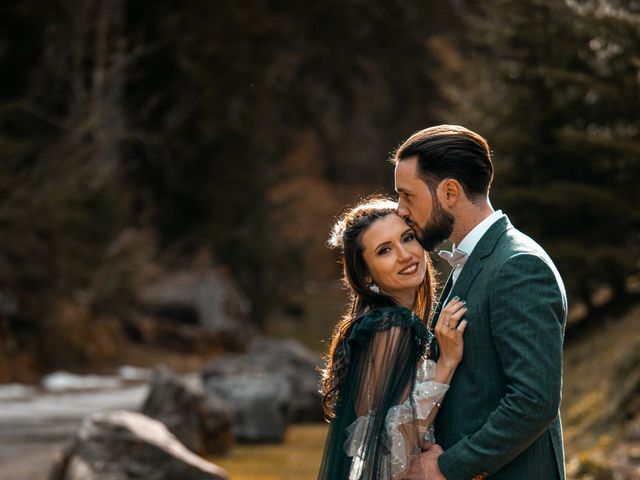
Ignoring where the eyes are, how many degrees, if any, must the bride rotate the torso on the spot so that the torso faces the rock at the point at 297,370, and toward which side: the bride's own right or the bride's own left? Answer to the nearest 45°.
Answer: approximately 90° to the bride's own left

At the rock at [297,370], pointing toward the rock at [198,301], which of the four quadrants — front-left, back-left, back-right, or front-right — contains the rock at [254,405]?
back-left

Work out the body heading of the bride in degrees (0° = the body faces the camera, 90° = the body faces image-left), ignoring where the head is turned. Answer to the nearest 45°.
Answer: approximately 270°

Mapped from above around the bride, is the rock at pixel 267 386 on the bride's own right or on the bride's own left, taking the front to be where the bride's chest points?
on the bride's own left

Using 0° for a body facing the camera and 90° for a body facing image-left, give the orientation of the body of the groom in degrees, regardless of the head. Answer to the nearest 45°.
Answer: approximately 90°

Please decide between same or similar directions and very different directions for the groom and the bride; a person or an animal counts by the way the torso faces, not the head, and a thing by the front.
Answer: very different directions

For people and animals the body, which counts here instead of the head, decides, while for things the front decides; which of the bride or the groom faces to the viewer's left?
the groom
